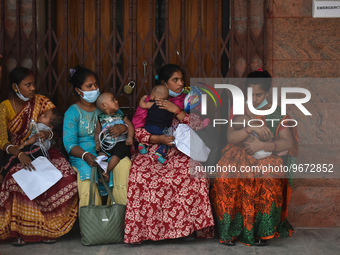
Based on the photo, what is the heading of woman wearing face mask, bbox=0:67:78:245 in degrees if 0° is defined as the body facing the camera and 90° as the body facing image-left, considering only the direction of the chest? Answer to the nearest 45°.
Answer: approximately 315°

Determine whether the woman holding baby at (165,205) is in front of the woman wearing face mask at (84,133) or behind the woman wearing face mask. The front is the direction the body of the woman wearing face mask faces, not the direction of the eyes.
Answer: in front

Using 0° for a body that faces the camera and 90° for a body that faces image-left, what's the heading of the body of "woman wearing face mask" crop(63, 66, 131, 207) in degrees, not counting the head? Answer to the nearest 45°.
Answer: approximately 315°
